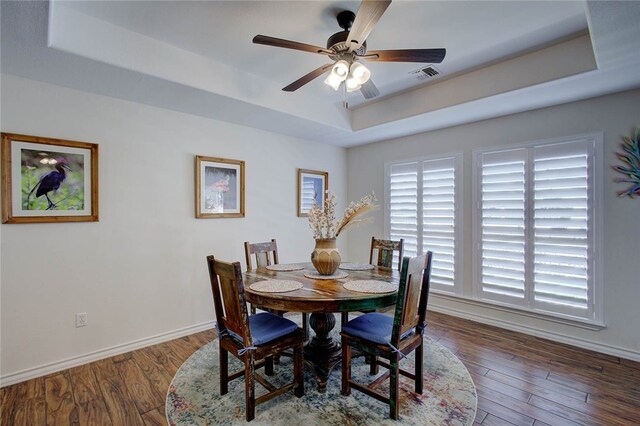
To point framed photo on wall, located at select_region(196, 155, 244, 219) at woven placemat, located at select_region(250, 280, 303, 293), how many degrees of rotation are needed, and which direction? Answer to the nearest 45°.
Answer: approximately 45° to its right

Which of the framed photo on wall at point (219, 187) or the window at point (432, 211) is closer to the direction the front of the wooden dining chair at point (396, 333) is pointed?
the framed photo on wall

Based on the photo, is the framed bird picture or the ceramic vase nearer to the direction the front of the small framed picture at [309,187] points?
the ceramic vase

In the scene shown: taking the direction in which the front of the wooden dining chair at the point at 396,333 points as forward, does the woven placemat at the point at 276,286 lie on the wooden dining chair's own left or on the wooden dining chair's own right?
on the wooden dining chair's own left

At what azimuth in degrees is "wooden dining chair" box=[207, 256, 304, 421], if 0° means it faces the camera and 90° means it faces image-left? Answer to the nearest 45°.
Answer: approximately 225°

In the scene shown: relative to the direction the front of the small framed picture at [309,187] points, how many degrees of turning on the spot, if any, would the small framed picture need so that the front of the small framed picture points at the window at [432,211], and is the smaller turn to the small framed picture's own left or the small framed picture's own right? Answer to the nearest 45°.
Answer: approximately 45° to the small framed picture's own left

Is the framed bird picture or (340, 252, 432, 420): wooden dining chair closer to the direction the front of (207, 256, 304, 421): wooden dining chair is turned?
the wooden dining chair
